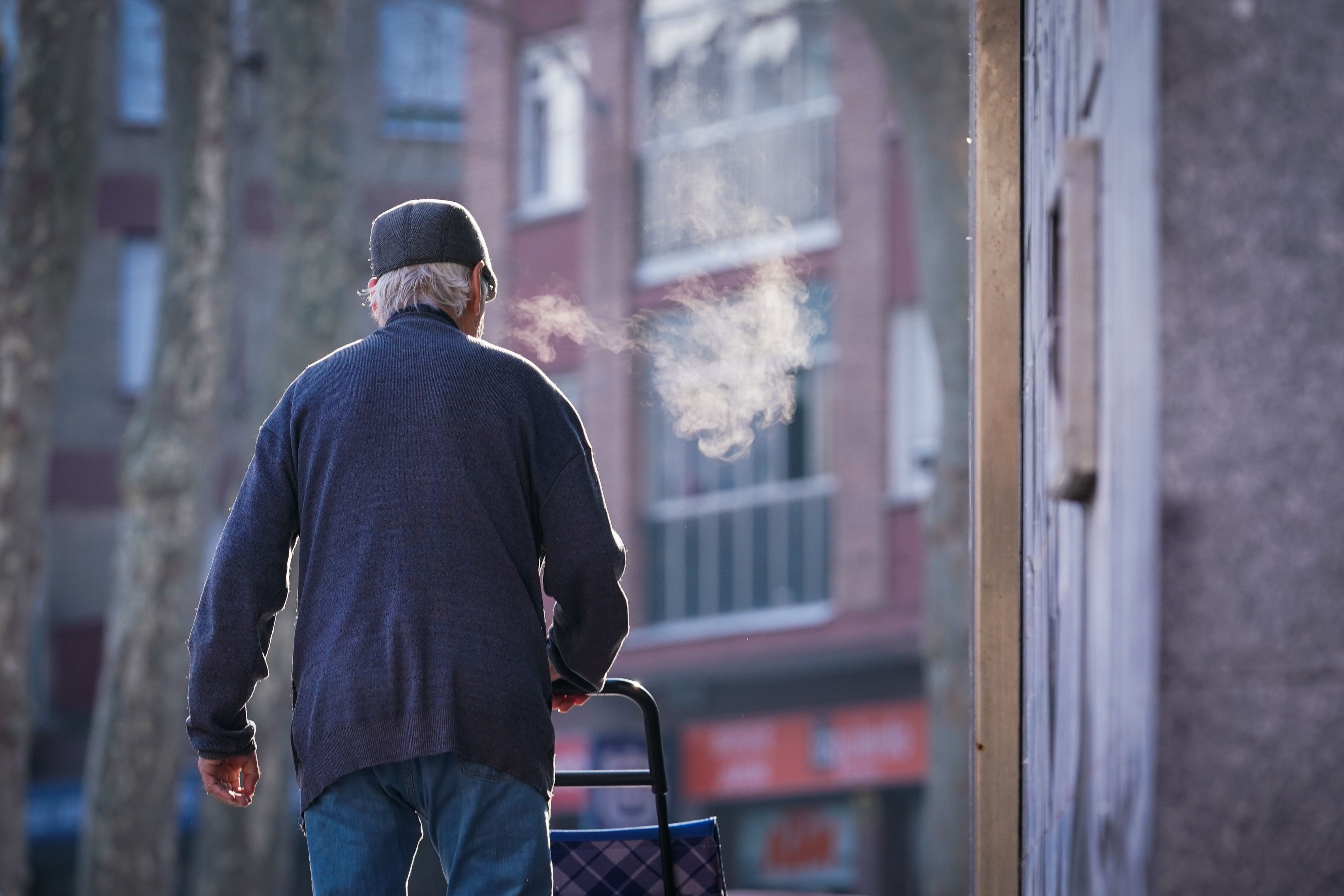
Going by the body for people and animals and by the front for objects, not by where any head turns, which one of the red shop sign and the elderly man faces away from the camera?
the elderly man

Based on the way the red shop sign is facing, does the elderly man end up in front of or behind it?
in front

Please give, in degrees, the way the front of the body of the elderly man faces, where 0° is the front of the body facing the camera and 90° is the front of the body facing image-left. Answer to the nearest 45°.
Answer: approximately 180°

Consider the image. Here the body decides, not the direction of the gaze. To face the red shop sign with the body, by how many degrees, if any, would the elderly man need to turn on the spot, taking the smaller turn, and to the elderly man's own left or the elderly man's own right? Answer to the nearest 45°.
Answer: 0° — they already face it

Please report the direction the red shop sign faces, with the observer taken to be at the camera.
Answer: facing the viewer and to the left of the viewer

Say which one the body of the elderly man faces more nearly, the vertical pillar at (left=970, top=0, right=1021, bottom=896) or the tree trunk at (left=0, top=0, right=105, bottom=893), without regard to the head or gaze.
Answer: the tree trunk

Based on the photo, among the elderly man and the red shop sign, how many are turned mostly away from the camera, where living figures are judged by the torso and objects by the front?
1

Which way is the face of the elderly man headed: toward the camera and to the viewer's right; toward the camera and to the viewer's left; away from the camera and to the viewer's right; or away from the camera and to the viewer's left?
away from the camera and to the viewer's right

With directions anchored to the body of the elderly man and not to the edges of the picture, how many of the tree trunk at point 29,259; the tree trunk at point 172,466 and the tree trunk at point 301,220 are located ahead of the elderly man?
3

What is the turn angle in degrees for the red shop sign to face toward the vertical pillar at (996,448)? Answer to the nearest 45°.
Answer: approximately 45° to its left

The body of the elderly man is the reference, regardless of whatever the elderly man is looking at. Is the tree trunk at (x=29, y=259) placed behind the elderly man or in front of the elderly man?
in front

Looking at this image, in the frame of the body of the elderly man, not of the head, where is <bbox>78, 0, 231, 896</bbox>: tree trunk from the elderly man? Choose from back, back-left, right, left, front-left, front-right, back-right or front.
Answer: front

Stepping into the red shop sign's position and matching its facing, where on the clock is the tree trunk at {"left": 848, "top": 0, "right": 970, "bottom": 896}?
The tree trunk is roughly at 10 o'clock from the red shop sign.
